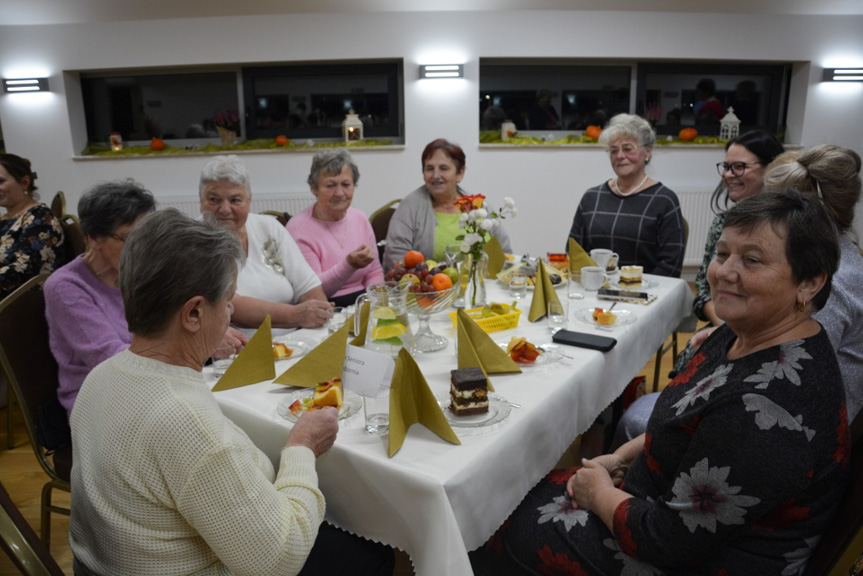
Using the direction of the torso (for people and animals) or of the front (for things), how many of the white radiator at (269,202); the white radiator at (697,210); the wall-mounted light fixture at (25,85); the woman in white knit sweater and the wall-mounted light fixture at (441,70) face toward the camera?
4

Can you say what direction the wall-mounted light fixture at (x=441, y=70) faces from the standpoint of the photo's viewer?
facing the viewer

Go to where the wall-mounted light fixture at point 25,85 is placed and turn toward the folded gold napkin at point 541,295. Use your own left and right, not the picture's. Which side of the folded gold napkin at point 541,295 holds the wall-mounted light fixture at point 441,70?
left

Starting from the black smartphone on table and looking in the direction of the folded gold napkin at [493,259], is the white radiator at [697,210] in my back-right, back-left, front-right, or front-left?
front-right

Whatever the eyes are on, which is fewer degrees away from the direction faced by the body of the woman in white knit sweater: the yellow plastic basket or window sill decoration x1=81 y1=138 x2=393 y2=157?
the yellow plastic basket

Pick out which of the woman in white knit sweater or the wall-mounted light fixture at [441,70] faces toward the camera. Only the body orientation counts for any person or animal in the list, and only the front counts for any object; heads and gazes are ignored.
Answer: the wall-mounted light fixture

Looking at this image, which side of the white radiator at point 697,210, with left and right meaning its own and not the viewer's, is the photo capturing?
front

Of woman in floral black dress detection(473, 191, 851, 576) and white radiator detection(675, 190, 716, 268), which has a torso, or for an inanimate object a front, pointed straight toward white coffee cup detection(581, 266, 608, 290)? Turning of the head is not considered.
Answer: the white radiator

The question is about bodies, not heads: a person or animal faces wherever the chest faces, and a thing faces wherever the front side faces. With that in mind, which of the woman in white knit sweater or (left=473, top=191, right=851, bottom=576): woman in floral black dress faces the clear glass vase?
the woman in white knit sweater

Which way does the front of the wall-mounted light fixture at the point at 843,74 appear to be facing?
toward the camera

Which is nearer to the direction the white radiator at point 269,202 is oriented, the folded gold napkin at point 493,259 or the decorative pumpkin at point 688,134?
the folded gold napkin

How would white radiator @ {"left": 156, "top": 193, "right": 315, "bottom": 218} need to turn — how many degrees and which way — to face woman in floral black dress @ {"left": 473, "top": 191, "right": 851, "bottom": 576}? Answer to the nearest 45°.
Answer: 0° — it already faces them

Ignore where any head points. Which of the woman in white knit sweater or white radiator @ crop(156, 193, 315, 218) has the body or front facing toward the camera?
the white radiator

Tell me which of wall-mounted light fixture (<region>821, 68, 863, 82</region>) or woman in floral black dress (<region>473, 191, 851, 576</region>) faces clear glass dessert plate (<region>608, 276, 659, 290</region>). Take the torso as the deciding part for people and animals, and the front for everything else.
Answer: the wall-mounted light fixture

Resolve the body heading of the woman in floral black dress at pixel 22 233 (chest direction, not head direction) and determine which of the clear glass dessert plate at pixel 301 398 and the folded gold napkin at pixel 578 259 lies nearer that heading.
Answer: the clear glass dessert plate

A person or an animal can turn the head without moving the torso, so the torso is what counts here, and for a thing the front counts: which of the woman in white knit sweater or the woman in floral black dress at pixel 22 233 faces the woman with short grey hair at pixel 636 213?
the woman in white knit sweater

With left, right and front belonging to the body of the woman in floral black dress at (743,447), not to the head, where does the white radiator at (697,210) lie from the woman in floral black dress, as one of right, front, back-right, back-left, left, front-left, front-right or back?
back-right

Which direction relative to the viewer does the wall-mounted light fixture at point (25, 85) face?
toward the camera
